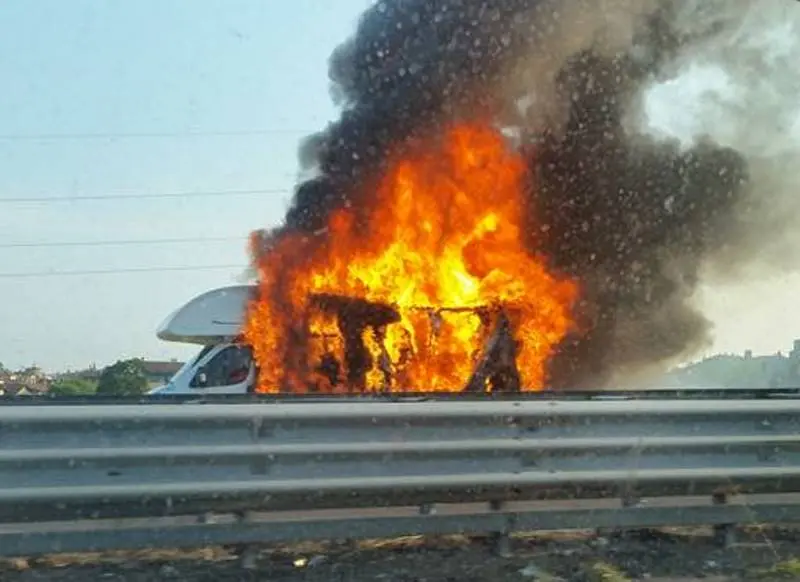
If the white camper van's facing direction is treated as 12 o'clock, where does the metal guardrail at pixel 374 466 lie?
The metal guardrail is roughly at 9 o'clock from the white camper van.

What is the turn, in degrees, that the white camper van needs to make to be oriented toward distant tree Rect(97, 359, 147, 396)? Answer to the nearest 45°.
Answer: approximately 90° to its right

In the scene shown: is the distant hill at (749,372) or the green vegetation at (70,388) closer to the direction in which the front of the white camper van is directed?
the green vegetation

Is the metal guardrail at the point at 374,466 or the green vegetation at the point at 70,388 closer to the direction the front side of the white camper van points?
the green vegetation

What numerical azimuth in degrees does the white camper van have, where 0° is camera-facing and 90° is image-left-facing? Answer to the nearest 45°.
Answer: approximately 90°
